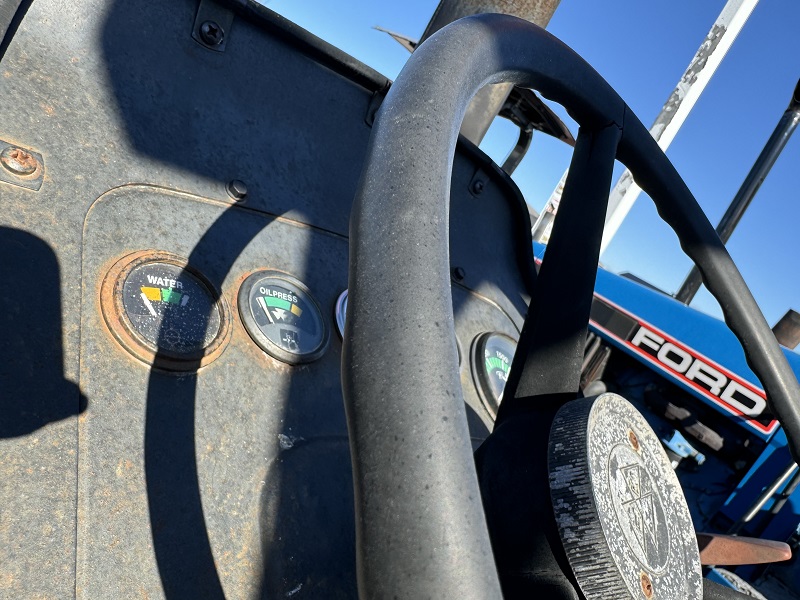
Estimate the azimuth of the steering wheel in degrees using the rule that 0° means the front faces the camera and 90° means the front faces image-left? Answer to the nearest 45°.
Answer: approximately 315°

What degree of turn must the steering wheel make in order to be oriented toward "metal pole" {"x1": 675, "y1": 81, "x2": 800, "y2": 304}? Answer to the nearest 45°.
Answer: approximately 135° to its left
